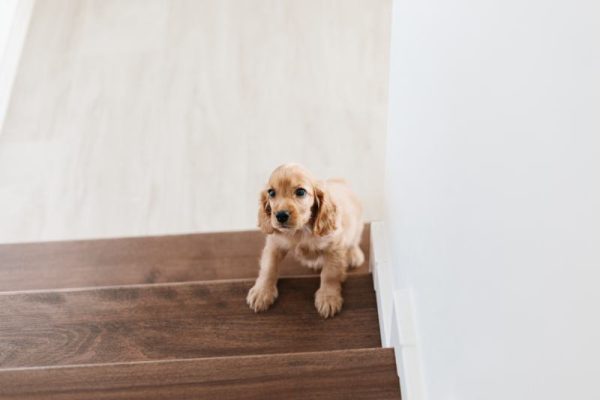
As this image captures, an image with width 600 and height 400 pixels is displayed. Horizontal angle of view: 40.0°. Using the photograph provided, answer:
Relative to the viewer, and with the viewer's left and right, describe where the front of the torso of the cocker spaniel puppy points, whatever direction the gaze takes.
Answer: facing the viewer and to the left of the viewer
